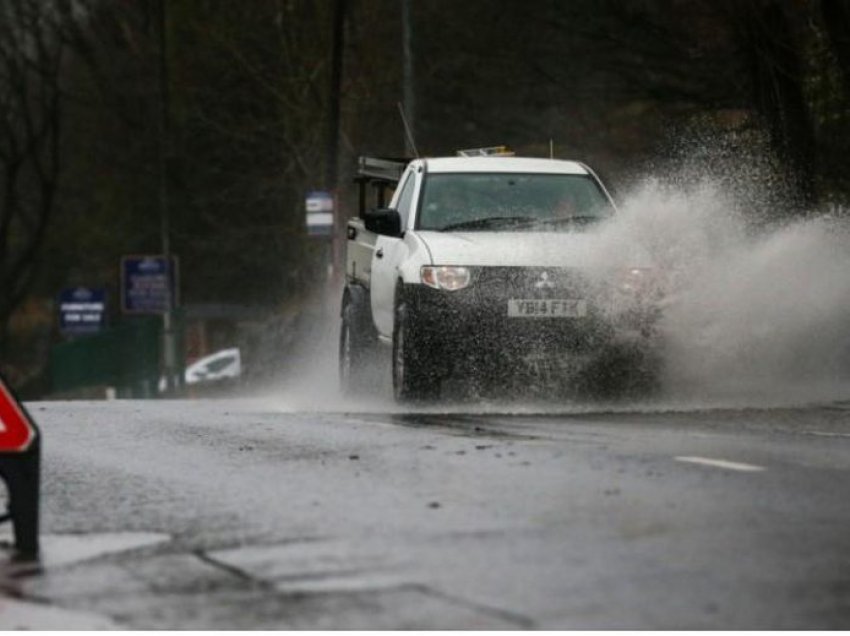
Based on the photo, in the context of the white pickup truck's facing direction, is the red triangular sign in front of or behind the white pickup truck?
in front

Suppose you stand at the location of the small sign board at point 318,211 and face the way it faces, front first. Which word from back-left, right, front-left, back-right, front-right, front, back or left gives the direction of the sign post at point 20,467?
front

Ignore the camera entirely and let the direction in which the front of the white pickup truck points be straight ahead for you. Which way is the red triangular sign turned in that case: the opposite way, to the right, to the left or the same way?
the same way

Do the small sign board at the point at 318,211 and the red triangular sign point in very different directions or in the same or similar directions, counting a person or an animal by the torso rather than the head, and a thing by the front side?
same or similar directions

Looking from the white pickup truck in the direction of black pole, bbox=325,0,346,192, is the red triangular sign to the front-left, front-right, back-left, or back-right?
back-left

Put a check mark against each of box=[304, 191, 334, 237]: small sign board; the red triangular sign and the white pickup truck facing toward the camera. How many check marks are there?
3

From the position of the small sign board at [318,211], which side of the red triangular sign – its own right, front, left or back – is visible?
back

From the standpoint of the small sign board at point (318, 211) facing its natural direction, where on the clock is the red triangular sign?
The red triangular sign is roughly at 12 o'clock from the small sign board.

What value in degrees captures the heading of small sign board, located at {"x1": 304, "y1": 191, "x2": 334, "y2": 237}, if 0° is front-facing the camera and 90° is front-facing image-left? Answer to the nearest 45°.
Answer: approximately 0°

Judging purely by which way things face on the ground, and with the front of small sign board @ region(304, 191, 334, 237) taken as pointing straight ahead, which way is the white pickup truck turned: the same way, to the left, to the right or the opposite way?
the same way

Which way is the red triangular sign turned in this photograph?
toward the camera

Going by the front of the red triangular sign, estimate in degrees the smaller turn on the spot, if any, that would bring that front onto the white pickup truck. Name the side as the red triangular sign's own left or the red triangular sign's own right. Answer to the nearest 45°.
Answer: approximately 135° to the red triangular sign's own left

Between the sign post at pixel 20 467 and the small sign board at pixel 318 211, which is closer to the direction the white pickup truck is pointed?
the sign post

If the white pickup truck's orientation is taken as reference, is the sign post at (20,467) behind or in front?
in front
